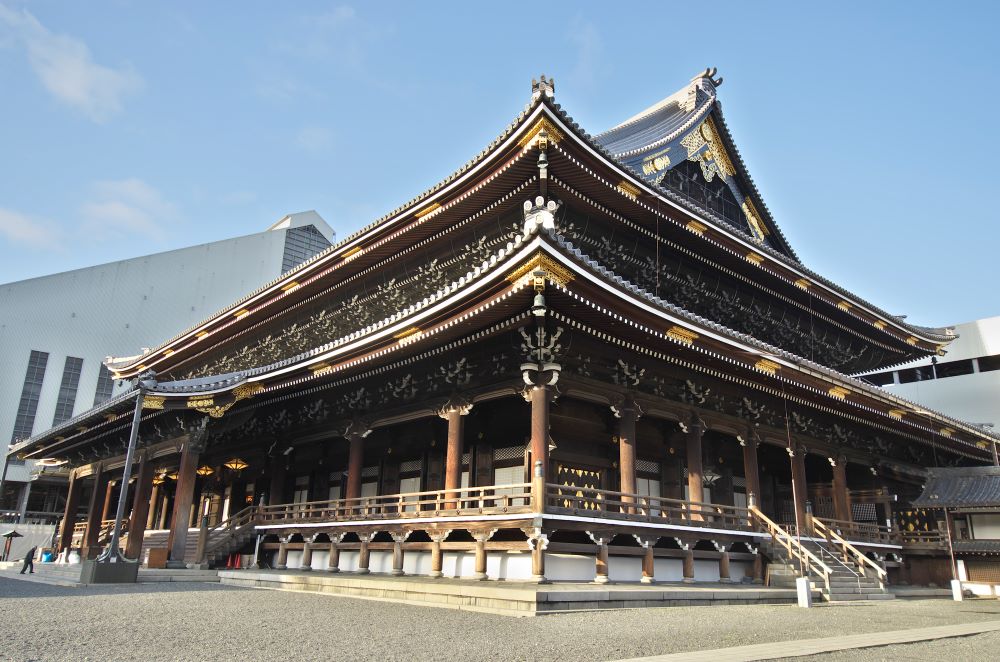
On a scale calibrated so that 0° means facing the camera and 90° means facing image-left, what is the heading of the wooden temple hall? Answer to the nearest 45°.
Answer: approximately 45°

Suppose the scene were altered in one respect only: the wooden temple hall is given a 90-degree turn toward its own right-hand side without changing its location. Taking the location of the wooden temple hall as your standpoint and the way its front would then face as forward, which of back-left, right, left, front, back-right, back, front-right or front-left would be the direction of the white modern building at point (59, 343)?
front

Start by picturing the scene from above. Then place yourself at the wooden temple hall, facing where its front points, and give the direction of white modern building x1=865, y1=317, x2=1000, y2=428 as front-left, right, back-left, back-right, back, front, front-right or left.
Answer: back

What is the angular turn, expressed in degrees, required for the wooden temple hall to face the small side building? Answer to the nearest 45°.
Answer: approximately 135° to its left
